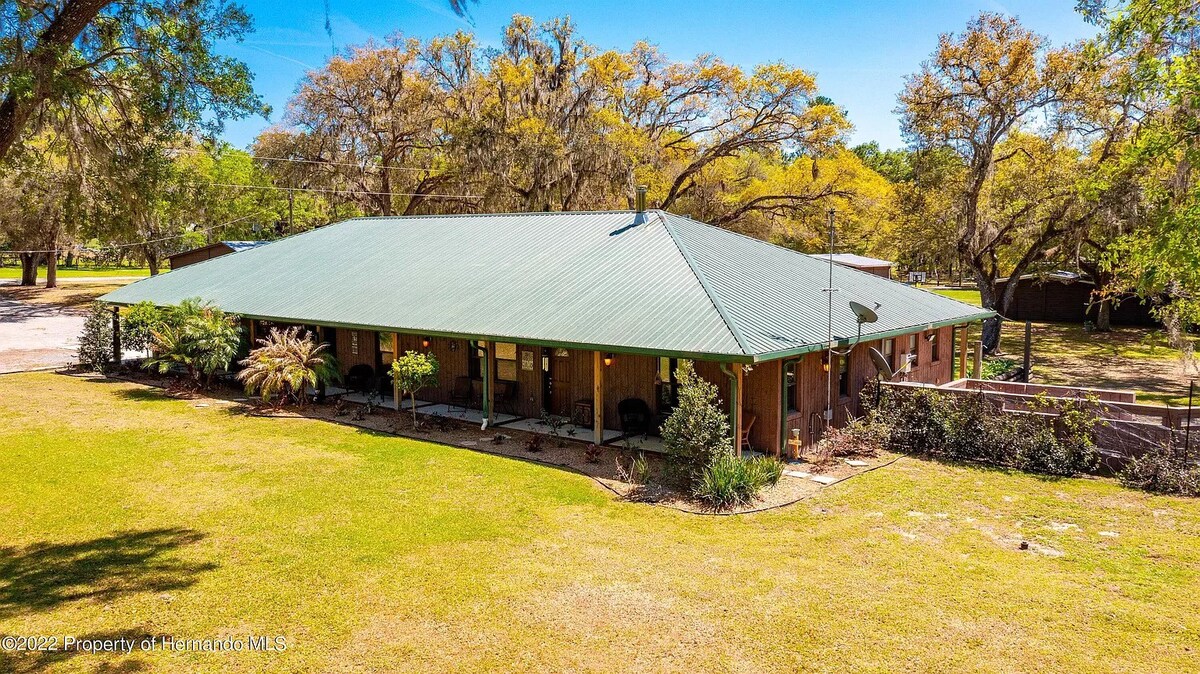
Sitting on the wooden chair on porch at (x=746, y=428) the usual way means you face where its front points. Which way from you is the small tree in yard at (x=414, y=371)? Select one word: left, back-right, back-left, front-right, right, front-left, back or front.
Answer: front-right

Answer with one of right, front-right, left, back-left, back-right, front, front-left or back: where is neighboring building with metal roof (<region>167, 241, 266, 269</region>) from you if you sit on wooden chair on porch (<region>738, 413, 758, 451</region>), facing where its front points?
right

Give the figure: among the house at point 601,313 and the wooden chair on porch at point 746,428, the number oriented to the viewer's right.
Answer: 0

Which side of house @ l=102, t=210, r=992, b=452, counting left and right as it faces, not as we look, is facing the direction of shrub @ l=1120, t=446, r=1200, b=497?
left

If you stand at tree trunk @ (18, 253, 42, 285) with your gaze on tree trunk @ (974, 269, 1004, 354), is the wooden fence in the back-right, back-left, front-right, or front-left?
front-right

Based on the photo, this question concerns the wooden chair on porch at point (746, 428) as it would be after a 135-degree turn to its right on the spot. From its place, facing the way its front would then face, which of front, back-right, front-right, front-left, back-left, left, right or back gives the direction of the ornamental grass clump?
back

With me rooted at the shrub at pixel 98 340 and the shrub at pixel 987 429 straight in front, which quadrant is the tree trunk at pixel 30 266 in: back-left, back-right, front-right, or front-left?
back-left

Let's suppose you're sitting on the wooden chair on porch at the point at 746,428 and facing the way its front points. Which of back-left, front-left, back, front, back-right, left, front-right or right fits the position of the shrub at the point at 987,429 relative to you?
back-left

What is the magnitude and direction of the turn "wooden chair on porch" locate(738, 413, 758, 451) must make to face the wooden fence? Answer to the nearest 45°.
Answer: approximately 135° to its left

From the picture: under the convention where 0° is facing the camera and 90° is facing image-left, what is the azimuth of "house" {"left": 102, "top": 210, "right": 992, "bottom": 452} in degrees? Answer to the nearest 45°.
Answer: approximately 45°

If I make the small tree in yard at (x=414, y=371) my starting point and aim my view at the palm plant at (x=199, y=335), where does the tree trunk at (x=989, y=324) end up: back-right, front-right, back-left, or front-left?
back-right

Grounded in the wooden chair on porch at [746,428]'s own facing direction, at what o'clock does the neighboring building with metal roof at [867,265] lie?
The neighboring building with metal roof is roughly at 5 o'clock from the wooden chair on porch.

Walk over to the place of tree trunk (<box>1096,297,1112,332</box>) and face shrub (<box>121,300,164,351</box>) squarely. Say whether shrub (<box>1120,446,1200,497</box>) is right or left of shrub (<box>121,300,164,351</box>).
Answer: left

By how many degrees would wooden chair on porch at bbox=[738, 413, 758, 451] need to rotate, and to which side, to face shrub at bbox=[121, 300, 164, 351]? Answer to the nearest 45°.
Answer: approximately 45° to its right

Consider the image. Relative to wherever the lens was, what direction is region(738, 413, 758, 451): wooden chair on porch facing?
facing the viewer and to the left of the viewer

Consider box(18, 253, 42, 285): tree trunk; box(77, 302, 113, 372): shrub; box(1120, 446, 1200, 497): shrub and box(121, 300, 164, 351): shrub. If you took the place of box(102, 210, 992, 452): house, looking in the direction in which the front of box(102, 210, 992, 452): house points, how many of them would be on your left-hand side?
1

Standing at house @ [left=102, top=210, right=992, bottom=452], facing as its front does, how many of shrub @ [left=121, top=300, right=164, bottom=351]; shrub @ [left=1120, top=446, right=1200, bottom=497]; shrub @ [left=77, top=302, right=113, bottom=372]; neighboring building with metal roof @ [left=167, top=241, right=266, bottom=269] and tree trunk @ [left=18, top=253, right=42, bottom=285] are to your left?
1
